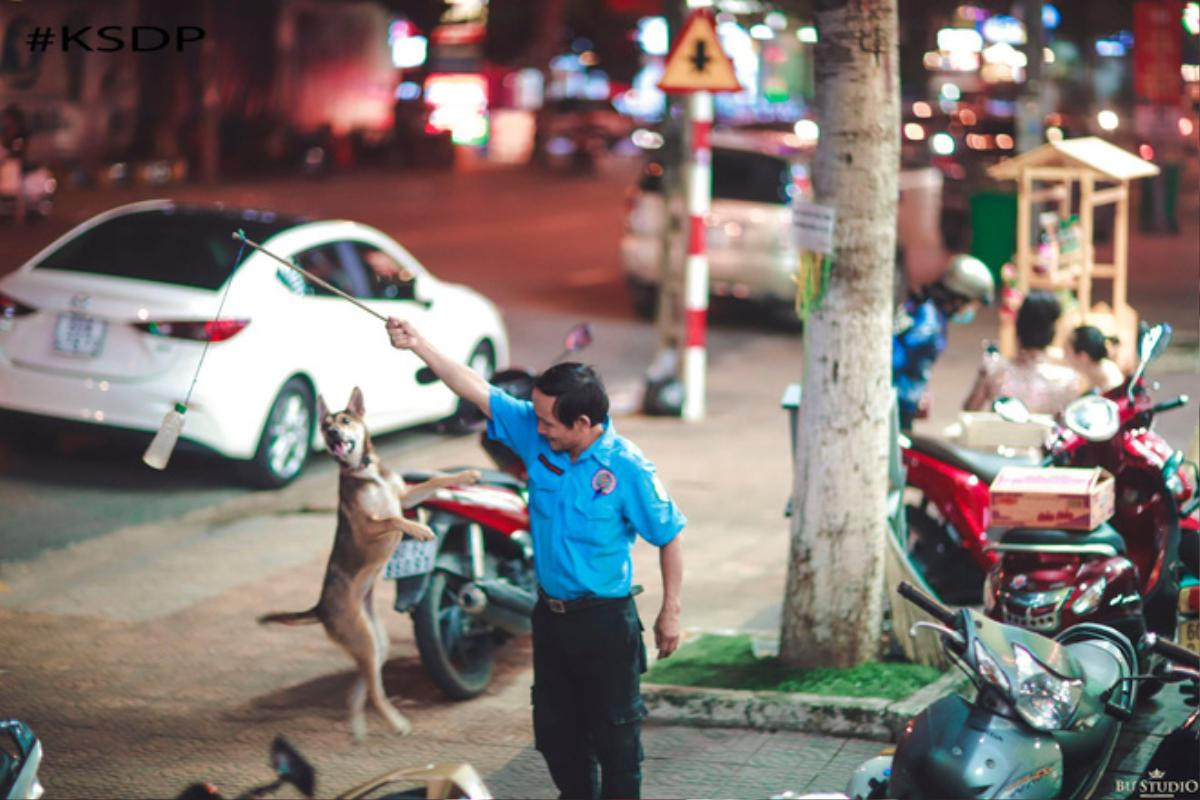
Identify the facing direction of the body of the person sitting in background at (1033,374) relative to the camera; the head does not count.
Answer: away from the camera

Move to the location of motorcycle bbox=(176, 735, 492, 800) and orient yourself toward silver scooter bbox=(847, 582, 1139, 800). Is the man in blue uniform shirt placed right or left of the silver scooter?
left

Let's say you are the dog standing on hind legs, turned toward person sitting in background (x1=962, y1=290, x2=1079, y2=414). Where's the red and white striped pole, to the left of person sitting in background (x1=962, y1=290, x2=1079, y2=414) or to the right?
left

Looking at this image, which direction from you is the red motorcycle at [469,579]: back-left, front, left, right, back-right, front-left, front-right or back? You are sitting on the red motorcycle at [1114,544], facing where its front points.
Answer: back-left

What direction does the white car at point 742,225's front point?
away from the camera

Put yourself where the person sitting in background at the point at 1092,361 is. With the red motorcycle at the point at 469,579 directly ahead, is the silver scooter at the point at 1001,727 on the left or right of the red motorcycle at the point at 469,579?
left

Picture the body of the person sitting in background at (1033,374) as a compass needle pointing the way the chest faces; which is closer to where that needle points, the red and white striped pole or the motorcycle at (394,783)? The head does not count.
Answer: the red and white striped pole

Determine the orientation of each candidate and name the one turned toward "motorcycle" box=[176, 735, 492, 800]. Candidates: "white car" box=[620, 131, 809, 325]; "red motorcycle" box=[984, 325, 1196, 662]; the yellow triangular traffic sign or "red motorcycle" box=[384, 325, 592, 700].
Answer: the yellow triangular traffic sign

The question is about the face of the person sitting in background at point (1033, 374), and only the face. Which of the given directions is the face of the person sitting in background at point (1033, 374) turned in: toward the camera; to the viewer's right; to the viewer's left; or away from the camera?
away from the camera

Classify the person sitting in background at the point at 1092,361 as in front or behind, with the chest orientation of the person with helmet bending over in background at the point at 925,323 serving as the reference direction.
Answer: in front

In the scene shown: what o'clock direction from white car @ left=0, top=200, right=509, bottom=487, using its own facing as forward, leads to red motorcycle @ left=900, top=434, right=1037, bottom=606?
The red motorcycle is roughly at 3 o'clock from the white car.
